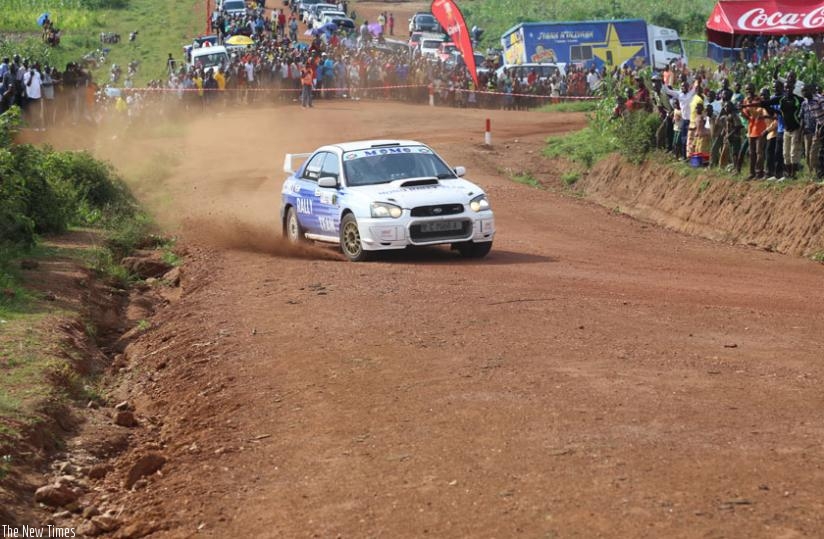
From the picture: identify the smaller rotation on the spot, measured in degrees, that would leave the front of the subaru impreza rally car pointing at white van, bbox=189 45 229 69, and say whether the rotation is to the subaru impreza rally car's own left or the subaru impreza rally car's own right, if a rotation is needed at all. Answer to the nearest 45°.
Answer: approximately 135° to the subaru impreza rally car's own left

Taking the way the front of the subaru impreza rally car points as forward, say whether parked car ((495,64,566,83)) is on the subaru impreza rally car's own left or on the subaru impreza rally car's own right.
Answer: on the subaru impreza rally car's own left

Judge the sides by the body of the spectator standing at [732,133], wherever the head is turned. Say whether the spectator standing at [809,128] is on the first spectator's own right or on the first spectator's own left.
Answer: on the first spectator's own left

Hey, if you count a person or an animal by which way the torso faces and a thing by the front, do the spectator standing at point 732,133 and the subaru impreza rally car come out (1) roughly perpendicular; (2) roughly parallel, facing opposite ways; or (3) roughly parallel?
roughly perpendicular

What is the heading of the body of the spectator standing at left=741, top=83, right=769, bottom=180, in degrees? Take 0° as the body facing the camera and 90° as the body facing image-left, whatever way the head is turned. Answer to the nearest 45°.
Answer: approximately 45°
